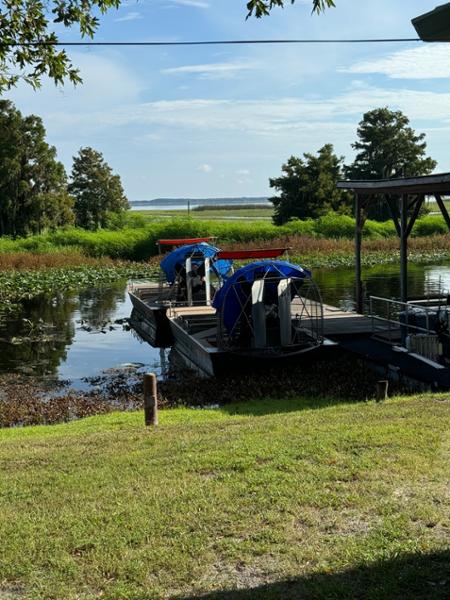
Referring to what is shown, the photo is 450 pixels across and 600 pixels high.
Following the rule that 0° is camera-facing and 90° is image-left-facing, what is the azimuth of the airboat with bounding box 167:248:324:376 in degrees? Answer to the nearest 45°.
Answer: approximately 135°

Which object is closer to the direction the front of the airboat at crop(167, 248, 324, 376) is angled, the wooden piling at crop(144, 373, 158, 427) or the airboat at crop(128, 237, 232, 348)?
the airboat

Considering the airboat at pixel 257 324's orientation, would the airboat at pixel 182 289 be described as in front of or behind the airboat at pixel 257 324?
in front

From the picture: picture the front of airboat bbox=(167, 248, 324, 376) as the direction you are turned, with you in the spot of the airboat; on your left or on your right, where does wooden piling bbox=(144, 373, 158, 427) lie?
on your left

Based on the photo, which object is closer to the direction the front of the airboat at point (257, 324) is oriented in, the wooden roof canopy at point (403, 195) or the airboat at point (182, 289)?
the airboat
